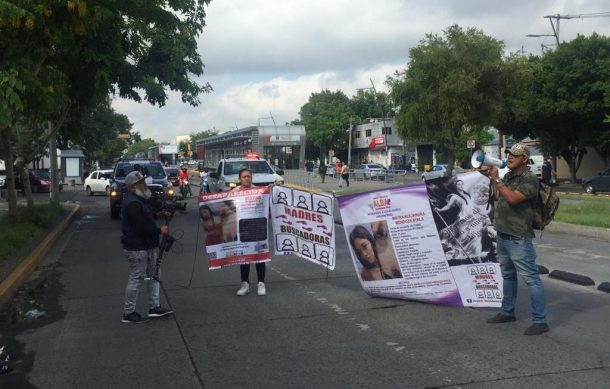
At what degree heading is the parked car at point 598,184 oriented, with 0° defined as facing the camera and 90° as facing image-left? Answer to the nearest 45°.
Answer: approximately 90°

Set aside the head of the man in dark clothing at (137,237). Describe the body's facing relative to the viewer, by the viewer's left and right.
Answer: facing to the right of the viewer

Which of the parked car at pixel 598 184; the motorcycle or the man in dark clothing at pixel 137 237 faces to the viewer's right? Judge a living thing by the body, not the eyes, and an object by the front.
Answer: the man in dark clothing

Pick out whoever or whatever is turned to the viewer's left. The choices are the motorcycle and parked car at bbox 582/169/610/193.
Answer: the parked car

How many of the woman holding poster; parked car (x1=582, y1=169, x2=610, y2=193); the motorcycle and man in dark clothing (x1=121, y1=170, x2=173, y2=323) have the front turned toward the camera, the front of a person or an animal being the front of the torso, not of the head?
2

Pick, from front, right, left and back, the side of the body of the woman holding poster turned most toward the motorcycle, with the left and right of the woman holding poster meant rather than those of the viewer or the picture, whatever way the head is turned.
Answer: back

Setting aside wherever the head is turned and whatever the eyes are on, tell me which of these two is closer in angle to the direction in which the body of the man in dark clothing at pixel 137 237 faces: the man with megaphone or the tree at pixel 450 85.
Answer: the man with megaphone

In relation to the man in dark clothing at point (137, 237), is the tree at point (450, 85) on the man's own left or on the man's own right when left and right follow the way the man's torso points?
on the man's own left

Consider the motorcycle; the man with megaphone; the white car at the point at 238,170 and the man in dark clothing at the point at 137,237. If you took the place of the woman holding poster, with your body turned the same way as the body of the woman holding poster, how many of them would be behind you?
2

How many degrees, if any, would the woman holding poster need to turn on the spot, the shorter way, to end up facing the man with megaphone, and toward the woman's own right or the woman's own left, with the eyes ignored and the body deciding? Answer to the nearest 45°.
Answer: approximately 45° to the woman's own left
